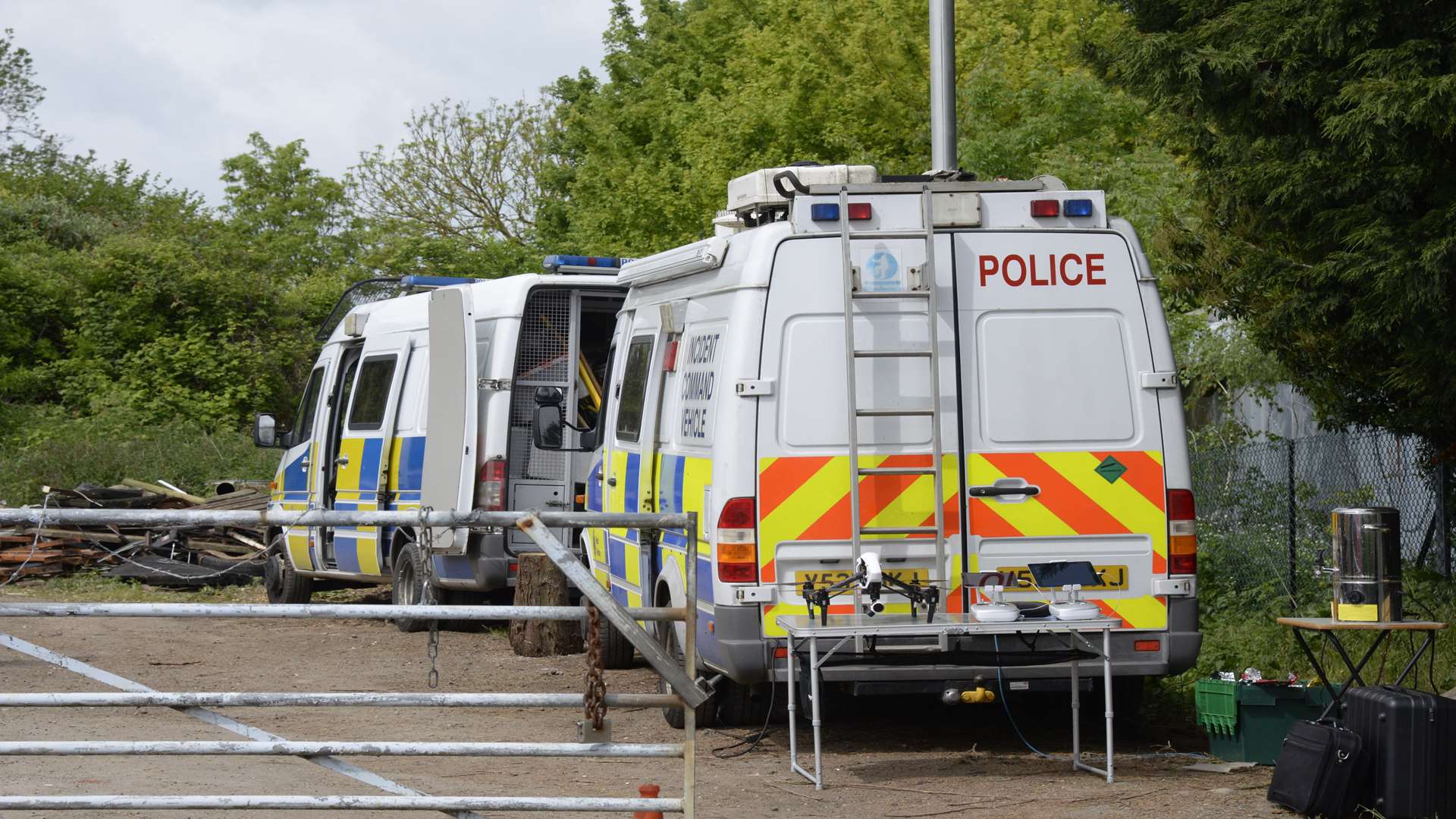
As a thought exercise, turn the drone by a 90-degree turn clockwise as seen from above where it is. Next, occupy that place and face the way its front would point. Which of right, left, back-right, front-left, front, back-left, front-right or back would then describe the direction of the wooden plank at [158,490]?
front-right

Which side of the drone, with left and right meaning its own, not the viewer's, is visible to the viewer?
front

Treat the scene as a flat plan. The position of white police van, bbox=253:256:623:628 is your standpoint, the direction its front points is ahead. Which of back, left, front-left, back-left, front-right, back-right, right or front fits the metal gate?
back-left

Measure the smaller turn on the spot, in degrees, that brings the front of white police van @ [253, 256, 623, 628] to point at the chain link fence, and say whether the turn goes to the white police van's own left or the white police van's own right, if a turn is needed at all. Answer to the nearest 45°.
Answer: approximately 135° to the white police van's own right

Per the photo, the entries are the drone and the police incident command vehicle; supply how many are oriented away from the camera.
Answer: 1

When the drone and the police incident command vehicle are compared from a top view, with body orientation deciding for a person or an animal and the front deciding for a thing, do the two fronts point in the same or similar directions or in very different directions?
very different directions

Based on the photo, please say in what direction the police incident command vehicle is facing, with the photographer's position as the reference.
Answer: facing away from the viewer

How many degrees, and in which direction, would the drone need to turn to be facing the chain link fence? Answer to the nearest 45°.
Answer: approximately 135° to its left

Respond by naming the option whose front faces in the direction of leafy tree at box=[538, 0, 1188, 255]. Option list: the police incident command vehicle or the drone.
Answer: the police incident command vehicle

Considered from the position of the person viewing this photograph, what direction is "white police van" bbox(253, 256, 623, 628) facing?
facing away from the viewer and to the left of the viewer

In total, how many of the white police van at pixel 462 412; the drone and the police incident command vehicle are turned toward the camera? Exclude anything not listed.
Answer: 1
